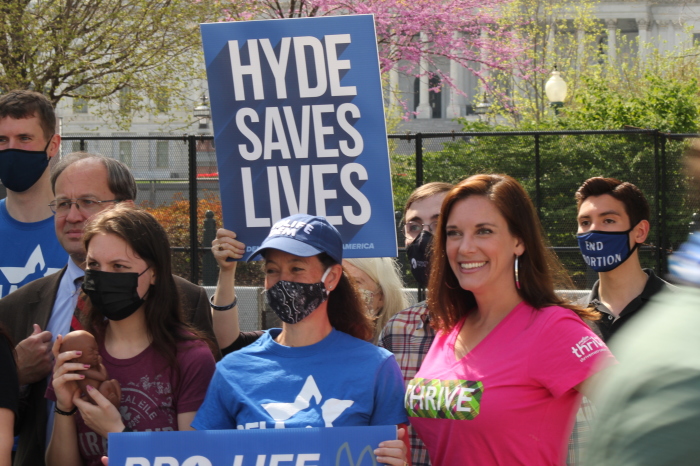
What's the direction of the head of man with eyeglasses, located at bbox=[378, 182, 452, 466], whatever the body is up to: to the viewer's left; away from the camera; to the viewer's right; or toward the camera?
toward the camera

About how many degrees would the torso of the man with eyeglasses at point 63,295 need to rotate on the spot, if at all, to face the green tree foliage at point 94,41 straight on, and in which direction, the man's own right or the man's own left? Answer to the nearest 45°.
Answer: approximately 135° to the man's own right

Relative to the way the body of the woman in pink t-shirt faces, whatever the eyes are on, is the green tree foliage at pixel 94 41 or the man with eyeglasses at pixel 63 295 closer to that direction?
the man with eyeglasses

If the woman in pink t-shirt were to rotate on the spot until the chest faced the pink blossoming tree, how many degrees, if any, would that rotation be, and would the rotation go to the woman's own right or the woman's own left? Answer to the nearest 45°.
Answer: approximately 135° to the woman's own right

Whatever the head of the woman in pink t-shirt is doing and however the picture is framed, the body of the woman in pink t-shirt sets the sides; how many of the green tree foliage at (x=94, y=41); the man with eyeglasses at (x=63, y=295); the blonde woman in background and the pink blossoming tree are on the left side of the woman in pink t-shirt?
0

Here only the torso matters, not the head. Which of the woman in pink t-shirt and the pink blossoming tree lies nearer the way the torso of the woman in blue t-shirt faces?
the woman in pink t-shirt

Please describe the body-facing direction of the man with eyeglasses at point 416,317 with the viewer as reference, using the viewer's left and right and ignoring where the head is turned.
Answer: facing the viewer

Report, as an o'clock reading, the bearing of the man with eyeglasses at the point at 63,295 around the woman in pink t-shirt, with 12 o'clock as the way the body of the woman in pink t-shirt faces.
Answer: The man with eyeglasses is roughly at 2 o'clock from the woman in pink t-shirt.

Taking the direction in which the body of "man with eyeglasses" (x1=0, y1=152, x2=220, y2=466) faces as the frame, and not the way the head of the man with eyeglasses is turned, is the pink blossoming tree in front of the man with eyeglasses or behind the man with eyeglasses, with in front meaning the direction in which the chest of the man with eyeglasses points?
behind

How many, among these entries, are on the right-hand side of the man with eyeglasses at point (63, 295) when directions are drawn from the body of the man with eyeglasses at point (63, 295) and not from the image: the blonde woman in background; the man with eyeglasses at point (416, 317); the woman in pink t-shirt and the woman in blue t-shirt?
0

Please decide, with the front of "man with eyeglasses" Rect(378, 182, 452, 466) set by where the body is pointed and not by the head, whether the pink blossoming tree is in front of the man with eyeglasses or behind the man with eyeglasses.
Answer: behind

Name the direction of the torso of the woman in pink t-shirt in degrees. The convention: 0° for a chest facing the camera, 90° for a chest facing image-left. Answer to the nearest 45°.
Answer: approximately 45°

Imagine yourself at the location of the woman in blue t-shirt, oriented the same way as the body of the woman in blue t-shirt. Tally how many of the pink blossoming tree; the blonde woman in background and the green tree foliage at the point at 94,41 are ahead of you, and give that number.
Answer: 0

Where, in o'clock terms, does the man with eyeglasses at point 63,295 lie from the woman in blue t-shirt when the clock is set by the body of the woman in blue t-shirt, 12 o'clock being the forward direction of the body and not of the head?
The man with eyeglasses is roughly at 4 o'clock from the woman in blue t-shirt.

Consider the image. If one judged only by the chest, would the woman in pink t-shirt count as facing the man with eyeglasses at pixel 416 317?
no

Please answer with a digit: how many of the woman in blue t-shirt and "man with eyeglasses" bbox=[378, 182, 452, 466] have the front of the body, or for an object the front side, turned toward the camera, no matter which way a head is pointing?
2

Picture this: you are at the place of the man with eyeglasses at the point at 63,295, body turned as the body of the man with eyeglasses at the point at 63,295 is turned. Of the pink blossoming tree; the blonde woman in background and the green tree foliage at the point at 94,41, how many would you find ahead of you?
0

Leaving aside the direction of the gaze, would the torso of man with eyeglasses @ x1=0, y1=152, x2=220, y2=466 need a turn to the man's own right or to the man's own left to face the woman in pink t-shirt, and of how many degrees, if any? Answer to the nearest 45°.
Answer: approximately 90° to the man's own left

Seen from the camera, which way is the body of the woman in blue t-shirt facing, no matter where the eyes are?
toward the camera

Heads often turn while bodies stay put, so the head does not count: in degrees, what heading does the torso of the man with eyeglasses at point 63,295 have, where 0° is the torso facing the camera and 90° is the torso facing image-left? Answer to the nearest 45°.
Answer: approximately 45°

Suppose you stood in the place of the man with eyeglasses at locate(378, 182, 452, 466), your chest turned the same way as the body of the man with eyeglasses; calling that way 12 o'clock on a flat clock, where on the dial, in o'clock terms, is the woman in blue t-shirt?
The woman in blue t-shirt is roughly at 1 o'clock from the man with eyeglasses.
